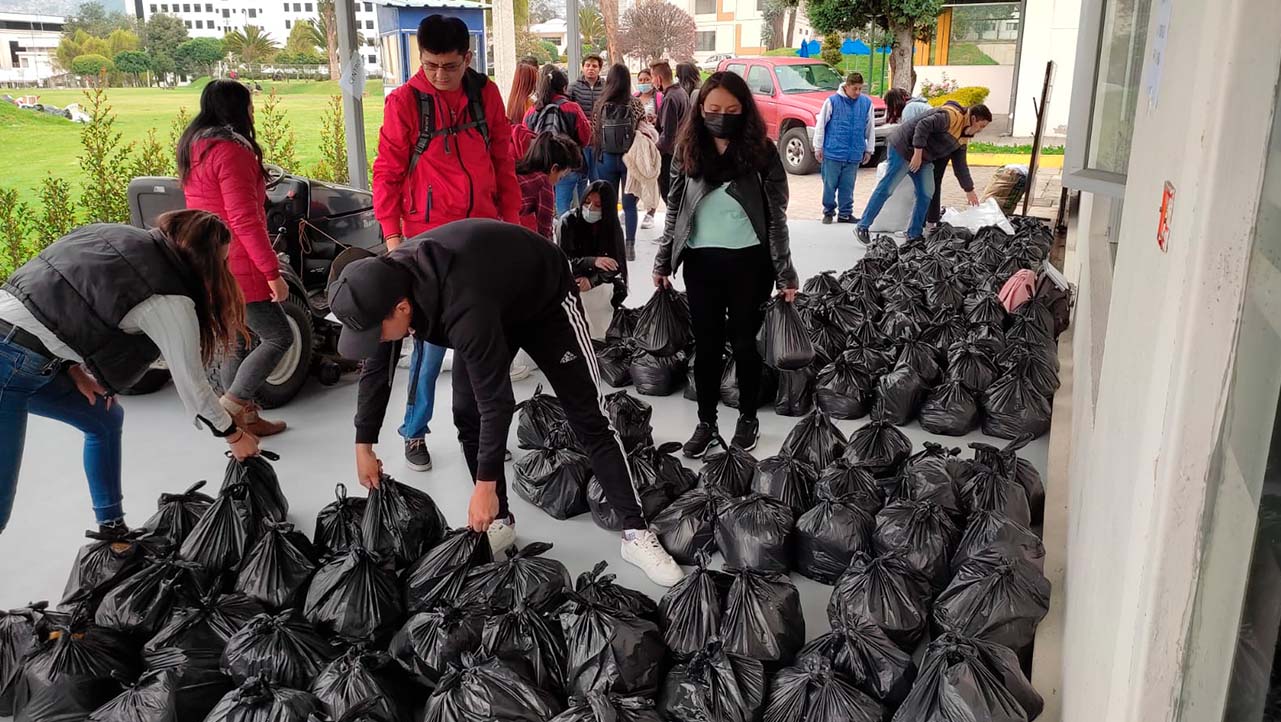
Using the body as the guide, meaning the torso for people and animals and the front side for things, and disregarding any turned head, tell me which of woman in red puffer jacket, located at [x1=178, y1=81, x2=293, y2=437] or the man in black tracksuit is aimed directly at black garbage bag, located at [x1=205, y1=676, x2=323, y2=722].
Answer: the man in black tracksuit

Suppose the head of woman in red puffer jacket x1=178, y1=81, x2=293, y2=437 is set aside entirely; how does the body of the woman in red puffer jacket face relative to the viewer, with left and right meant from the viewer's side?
facing to the right of the viewer

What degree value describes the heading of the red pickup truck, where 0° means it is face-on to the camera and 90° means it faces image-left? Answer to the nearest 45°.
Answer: approximately 315°

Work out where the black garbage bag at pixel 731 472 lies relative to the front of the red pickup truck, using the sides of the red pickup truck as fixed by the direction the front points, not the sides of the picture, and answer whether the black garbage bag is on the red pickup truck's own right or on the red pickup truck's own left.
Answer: on the red pickup truck's own right

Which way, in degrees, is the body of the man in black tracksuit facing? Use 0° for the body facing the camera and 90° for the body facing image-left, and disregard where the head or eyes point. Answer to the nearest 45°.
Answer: approximately 45°

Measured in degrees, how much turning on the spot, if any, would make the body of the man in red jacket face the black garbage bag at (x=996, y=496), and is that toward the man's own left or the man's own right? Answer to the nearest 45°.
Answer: approximately 45° to the man's own left

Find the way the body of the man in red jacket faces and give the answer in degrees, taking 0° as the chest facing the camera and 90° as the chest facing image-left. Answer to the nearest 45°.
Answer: approximately 0°

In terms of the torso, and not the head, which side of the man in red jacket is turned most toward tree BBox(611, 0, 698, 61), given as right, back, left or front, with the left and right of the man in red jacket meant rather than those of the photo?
back

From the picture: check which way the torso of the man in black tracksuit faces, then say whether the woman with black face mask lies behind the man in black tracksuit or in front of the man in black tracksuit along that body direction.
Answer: behind
